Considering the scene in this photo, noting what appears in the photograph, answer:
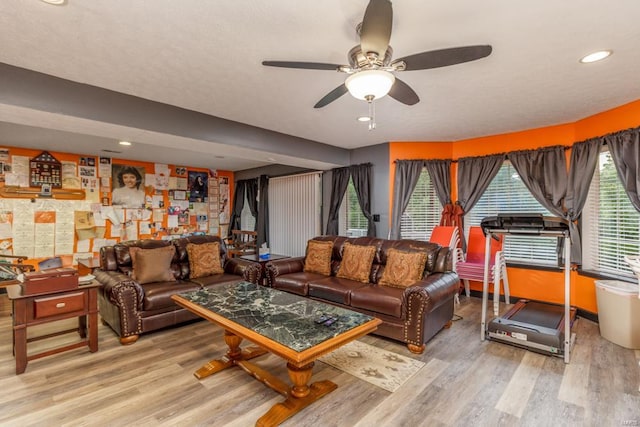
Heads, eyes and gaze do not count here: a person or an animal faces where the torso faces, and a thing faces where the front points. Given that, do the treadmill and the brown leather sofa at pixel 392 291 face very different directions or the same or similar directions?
same or similar directions

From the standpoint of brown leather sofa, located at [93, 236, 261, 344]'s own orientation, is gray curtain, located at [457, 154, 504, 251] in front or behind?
in front

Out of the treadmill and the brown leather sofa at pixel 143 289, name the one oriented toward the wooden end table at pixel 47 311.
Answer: the treadmill

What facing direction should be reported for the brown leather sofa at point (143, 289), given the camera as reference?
facing the viewer and to the right of the viewer

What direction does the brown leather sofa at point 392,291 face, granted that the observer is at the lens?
facing the viewer and to the left of the viewer

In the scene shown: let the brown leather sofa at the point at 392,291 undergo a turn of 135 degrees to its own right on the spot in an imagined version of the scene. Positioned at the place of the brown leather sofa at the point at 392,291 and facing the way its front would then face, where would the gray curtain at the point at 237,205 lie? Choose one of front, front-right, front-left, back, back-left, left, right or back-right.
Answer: front-left

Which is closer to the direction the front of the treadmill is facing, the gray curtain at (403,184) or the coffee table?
the coffee table

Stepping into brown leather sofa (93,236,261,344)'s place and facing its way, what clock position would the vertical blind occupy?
The vertical blind is roughly at 9 o'clock from the brown leather sofa.

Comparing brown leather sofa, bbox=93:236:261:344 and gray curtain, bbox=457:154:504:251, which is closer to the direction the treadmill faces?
the brown leather sofa

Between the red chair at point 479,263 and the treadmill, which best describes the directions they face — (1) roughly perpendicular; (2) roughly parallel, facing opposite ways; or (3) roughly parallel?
roughly parallel

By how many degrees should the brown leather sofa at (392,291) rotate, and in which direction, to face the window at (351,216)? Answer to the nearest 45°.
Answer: approximately 135° to its right

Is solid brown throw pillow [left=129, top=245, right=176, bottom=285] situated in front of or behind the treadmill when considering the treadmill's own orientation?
in front

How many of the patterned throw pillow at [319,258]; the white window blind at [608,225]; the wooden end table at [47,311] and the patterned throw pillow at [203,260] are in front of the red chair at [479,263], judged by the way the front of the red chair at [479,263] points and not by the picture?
3
